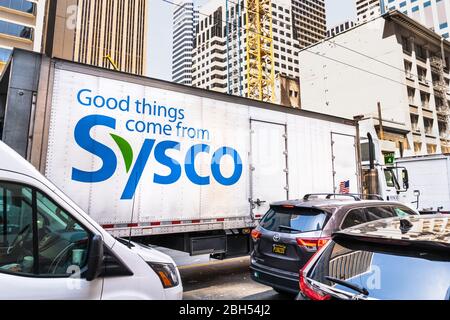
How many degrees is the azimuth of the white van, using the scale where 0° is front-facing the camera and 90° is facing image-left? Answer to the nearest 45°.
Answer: approximately 270°

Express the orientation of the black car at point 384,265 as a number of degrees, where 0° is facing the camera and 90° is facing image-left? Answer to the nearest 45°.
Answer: approximately 225°

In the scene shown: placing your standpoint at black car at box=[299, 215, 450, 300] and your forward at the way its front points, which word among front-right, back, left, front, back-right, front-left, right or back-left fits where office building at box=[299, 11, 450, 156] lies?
front-left

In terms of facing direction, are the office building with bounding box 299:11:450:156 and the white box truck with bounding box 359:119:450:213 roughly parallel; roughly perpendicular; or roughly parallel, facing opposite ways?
roughly perpendicular

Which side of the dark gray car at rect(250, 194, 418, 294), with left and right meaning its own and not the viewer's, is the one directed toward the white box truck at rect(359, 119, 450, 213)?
front

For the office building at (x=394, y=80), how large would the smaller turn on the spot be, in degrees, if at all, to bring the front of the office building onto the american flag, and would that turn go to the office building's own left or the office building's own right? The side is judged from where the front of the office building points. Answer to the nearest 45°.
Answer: approximately 45° to the office building's own right

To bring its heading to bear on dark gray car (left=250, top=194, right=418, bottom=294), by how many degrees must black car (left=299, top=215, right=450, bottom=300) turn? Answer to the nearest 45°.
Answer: approximately 90° to its left

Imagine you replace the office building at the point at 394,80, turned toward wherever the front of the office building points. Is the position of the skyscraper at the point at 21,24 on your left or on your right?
on your right

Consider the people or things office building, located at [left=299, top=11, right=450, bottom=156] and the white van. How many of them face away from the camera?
0
